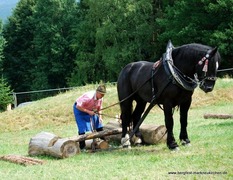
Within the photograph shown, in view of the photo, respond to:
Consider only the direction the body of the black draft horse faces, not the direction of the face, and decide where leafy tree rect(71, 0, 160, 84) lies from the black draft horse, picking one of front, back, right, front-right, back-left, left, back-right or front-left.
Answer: back-left

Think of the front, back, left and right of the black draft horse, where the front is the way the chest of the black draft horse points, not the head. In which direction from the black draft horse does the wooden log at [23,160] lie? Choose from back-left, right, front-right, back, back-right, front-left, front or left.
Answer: back-right

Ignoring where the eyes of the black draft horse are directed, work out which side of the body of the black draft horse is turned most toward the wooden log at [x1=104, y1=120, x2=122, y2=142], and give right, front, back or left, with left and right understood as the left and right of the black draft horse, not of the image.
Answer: back

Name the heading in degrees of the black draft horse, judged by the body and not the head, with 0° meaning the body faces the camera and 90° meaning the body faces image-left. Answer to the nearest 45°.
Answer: approximately 315°

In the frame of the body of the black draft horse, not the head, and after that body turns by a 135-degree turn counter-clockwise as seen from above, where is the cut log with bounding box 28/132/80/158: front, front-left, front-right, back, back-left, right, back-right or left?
left
